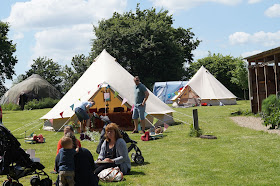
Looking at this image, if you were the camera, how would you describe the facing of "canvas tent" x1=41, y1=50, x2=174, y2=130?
facing the viewer

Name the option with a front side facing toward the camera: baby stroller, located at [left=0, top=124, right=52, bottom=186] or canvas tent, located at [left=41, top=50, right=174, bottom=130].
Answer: the canvas tent

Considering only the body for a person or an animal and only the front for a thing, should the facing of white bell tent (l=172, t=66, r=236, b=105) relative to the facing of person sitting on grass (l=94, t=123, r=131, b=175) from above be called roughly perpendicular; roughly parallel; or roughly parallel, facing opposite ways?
roughly parallel

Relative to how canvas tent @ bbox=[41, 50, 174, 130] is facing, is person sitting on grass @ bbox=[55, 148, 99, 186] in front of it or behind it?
in front

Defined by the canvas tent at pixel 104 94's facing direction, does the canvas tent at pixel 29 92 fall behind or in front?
behind

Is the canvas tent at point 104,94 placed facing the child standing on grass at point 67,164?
yes

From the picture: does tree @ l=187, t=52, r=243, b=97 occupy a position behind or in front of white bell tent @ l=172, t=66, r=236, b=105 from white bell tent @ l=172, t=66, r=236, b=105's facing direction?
behind

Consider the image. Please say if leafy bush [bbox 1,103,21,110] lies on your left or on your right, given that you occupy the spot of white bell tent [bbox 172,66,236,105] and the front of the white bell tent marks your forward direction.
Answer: on your right

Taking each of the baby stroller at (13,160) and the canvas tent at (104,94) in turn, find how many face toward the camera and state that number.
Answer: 1

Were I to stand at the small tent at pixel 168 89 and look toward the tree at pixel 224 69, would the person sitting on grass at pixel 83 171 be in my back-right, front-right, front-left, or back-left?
back-right

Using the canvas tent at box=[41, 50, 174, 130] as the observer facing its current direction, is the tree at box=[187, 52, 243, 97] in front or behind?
behind
